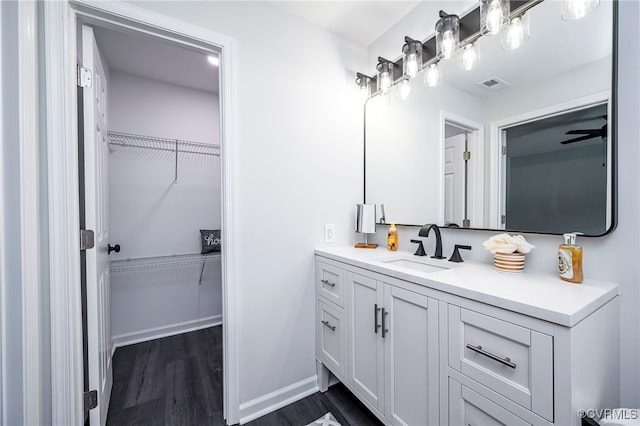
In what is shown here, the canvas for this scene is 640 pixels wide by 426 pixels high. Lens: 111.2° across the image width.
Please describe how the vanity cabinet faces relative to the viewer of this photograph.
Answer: facing the viewer and to the left of the viewer

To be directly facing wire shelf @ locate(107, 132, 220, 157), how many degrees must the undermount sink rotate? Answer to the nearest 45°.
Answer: approximately 45° to its right

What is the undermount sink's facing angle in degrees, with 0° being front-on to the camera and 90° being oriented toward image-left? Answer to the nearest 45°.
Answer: approximately 45°

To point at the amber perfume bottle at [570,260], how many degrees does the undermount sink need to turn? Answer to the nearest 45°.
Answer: approximately 90° to its left
